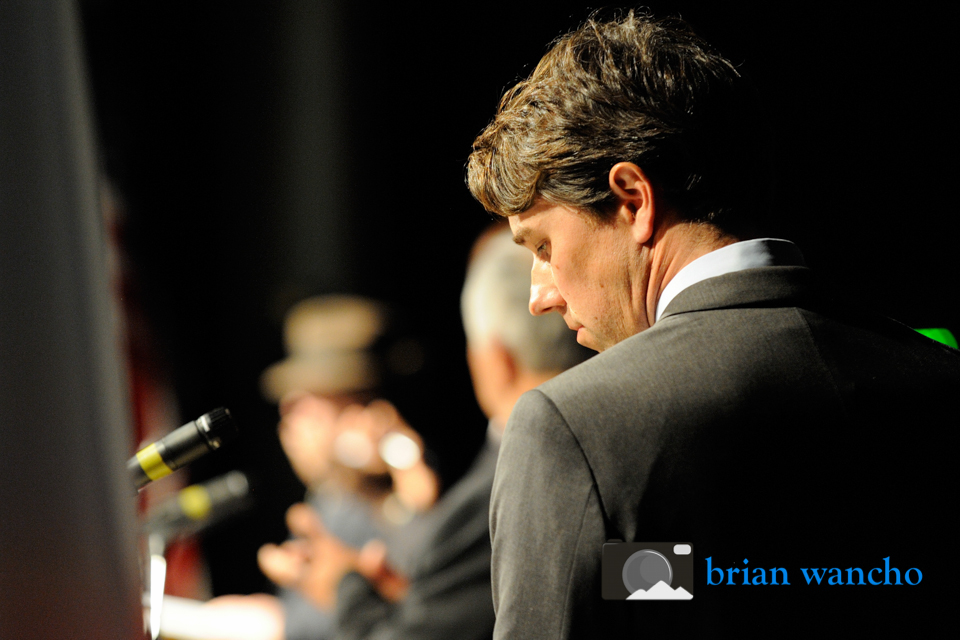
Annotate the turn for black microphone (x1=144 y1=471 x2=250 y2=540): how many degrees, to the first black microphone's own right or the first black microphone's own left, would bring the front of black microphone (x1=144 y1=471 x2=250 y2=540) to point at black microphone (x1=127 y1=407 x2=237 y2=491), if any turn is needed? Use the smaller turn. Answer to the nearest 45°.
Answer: approximately 90° to the first black microphone's own right

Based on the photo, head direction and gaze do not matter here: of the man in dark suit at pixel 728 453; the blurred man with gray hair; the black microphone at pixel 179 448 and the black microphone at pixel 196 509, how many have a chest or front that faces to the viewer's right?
2

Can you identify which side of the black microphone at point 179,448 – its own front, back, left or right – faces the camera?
right

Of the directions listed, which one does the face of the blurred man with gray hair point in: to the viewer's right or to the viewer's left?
to the viewer's left

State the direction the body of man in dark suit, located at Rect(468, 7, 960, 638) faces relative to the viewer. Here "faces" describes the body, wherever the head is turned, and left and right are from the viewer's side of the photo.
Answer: facing away from the viewer and to the left of the viewer

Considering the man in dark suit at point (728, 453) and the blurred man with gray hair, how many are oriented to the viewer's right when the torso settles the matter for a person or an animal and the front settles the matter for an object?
0

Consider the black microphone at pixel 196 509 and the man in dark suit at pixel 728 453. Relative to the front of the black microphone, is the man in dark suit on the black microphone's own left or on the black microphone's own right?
on the black microphone's own right

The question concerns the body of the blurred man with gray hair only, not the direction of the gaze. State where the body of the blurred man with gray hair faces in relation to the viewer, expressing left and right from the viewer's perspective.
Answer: facing away from the viewer and to the left of the viewer

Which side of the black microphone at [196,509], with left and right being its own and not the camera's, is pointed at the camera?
right
